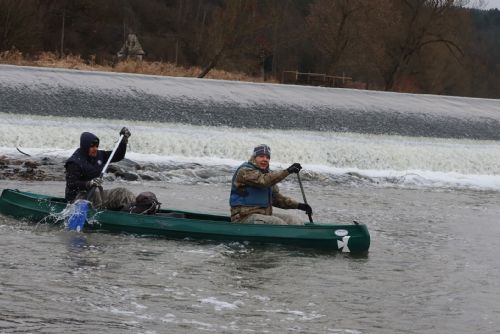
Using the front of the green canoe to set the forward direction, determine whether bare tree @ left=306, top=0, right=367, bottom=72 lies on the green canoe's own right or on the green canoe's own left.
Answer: on the green canoe's own left

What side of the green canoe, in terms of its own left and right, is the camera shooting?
right

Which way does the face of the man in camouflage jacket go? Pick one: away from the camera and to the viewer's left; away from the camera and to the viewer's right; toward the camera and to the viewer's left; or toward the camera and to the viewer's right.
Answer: toward the camera and to the viewer's right

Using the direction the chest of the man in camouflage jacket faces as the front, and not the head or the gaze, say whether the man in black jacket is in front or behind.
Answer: behind

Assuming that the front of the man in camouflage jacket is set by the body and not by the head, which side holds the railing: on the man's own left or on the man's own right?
on the man's own left

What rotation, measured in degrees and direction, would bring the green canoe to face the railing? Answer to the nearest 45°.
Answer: approximately 90° to its left

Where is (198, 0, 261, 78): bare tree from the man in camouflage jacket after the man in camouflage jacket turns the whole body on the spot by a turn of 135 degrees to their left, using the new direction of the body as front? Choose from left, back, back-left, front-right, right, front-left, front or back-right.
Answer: front-right

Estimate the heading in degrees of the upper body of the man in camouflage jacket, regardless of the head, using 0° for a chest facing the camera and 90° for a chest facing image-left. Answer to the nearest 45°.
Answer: approximately 270°
